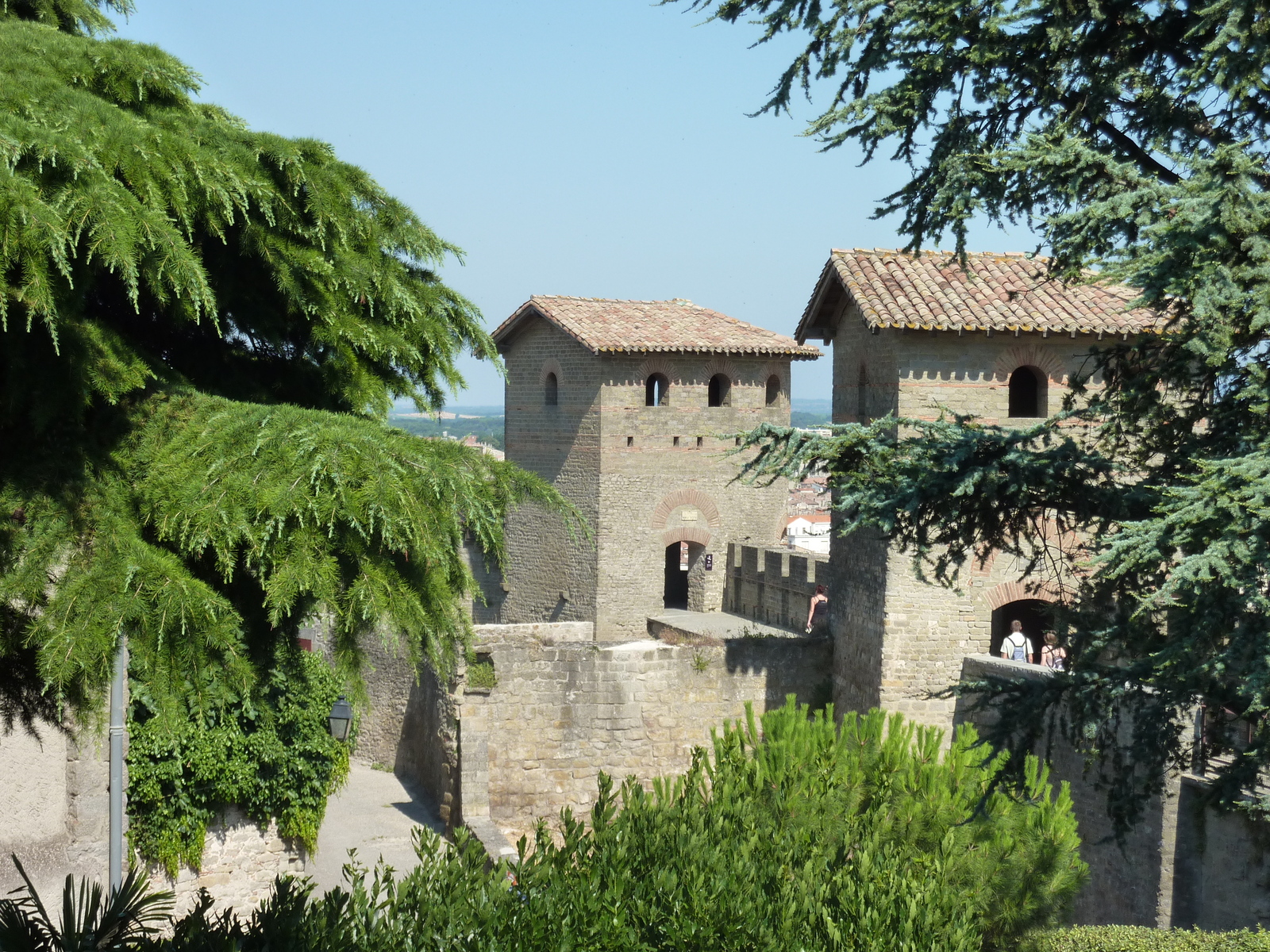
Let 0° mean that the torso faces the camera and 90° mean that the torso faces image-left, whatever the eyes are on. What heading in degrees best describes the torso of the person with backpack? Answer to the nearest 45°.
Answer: approximately 180°

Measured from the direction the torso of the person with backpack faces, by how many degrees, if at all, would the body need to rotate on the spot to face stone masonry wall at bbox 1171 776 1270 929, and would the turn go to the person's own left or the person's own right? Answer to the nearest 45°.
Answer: approximately 180°

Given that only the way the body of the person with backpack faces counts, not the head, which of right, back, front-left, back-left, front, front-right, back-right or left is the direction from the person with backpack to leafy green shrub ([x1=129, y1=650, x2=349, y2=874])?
back-left

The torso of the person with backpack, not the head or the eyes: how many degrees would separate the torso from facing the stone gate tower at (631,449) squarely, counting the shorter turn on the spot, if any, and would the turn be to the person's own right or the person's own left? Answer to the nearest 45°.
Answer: approximately 45° to the person's own left

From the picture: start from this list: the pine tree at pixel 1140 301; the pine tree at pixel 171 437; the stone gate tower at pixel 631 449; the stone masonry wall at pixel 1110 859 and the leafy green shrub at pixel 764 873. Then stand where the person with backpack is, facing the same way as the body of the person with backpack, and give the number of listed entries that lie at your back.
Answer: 4

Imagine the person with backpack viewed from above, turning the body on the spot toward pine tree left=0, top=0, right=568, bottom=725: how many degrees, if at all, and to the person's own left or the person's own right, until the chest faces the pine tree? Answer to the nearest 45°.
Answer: approximately 180°

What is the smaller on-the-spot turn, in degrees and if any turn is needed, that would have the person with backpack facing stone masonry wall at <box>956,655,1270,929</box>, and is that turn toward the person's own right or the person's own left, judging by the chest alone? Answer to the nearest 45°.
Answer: approximately 180°

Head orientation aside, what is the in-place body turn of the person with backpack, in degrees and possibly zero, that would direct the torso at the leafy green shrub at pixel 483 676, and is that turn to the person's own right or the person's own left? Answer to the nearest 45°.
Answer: approximately 90° to the person's own left

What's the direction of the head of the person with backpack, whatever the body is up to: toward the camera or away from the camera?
away from the camera

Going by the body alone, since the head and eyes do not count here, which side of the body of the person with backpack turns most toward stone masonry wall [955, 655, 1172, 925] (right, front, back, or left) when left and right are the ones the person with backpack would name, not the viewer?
back

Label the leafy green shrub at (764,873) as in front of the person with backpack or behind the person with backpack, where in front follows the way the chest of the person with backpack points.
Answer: behind

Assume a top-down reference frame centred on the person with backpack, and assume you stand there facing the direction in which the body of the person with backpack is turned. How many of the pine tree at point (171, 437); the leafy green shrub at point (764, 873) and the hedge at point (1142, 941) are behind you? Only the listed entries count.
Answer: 3

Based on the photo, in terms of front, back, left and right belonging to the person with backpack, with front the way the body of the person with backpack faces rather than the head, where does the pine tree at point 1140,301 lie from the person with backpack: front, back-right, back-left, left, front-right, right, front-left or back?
back

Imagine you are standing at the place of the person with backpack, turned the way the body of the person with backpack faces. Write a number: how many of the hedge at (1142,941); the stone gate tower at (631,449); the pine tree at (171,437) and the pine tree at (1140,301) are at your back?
3
